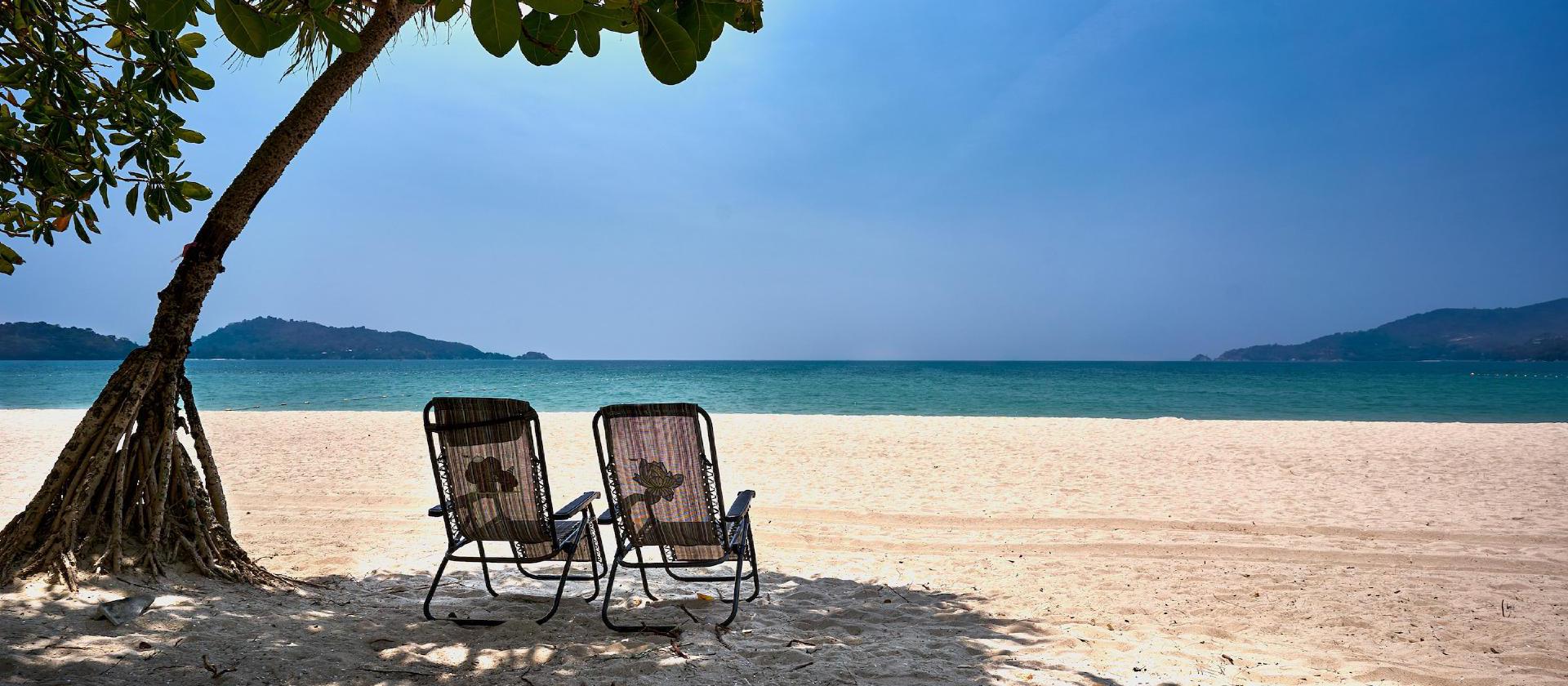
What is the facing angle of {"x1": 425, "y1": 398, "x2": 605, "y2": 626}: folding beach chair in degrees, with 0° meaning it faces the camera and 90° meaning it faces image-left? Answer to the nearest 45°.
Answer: approximately 225°

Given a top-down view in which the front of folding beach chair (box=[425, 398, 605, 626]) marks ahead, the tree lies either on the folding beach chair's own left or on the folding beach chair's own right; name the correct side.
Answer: on the folding beach chair's own left

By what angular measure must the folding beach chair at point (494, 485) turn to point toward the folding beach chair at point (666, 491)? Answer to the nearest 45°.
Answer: approximately 45° to its right
